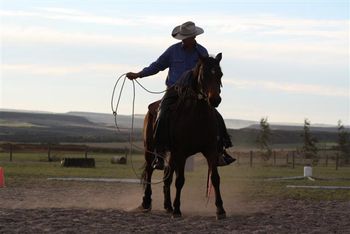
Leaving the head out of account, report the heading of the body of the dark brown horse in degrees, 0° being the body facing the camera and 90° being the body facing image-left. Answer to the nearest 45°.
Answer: approximately 315°
